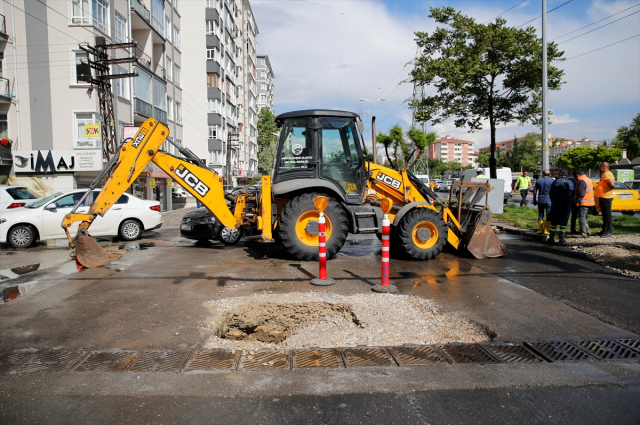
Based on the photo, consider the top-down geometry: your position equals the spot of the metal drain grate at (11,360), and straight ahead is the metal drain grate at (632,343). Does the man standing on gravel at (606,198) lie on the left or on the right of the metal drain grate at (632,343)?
left

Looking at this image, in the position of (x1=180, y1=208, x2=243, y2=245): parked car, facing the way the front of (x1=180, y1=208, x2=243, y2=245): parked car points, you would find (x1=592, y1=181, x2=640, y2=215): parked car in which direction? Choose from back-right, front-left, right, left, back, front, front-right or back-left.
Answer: back-left

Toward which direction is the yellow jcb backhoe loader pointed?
to the viewer's right

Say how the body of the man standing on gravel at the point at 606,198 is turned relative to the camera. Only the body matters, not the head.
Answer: to the viewer's left

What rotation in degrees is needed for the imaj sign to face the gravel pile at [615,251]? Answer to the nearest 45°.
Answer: approximately 45° to its left

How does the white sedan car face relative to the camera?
to the viewer's left

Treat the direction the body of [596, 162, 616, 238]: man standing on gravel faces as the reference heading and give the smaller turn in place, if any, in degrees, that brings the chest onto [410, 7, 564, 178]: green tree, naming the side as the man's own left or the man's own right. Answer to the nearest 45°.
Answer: approximately 45° to the man's own right

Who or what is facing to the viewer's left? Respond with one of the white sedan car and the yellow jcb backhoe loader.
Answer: the white sedan car

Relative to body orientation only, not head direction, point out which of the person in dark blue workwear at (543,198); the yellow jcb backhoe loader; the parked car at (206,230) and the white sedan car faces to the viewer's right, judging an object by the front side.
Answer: the yellow jcb backhoe loader
